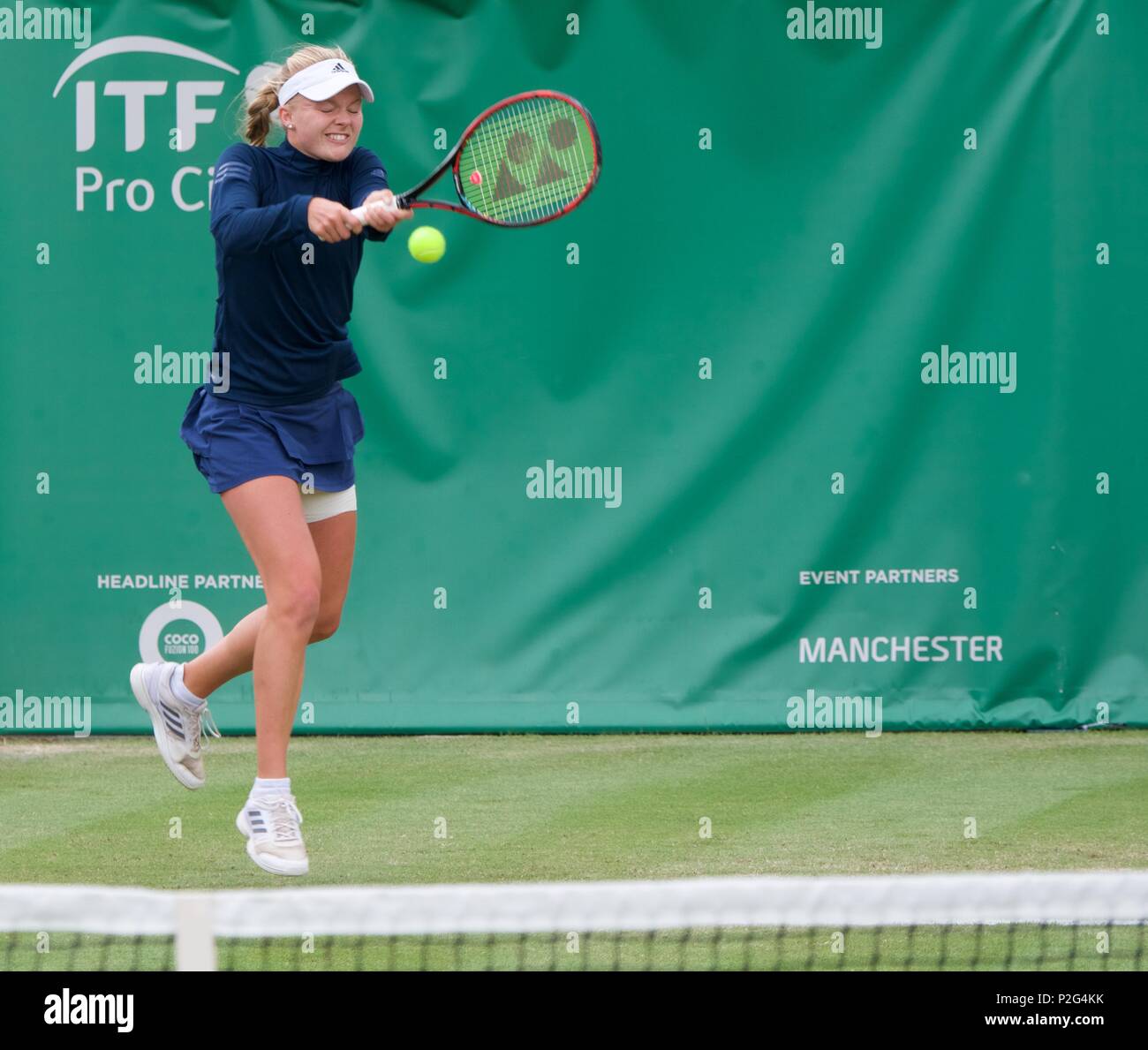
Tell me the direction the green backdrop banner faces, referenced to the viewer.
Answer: facing the viewer

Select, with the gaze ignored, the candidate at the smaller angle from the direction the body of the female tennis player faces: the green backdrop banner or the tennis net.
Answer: the tennis net

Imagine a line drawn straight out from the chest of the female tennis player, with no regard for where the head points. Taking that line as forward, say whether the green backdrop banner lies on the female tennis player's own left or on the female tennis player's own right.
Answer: on the female tennis player's own left

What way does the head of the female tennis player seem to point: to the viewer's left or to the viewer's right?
to the viewer's right

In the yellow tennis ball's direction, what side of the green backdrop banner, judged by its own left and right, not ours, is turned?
front

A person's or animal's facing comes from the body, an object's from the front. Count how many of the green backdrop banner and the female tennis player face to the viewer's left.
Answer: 0

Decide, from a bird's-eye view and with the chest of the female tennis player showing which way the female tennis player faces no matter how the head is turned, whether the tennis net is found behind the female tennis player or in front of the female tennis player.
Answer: in front

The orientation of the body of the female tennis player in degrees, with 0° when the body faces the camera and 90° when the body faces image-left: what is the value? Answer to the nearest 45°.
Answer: approximately 315°

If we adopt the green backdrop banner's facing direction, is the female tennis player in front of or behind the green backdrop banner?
in front
